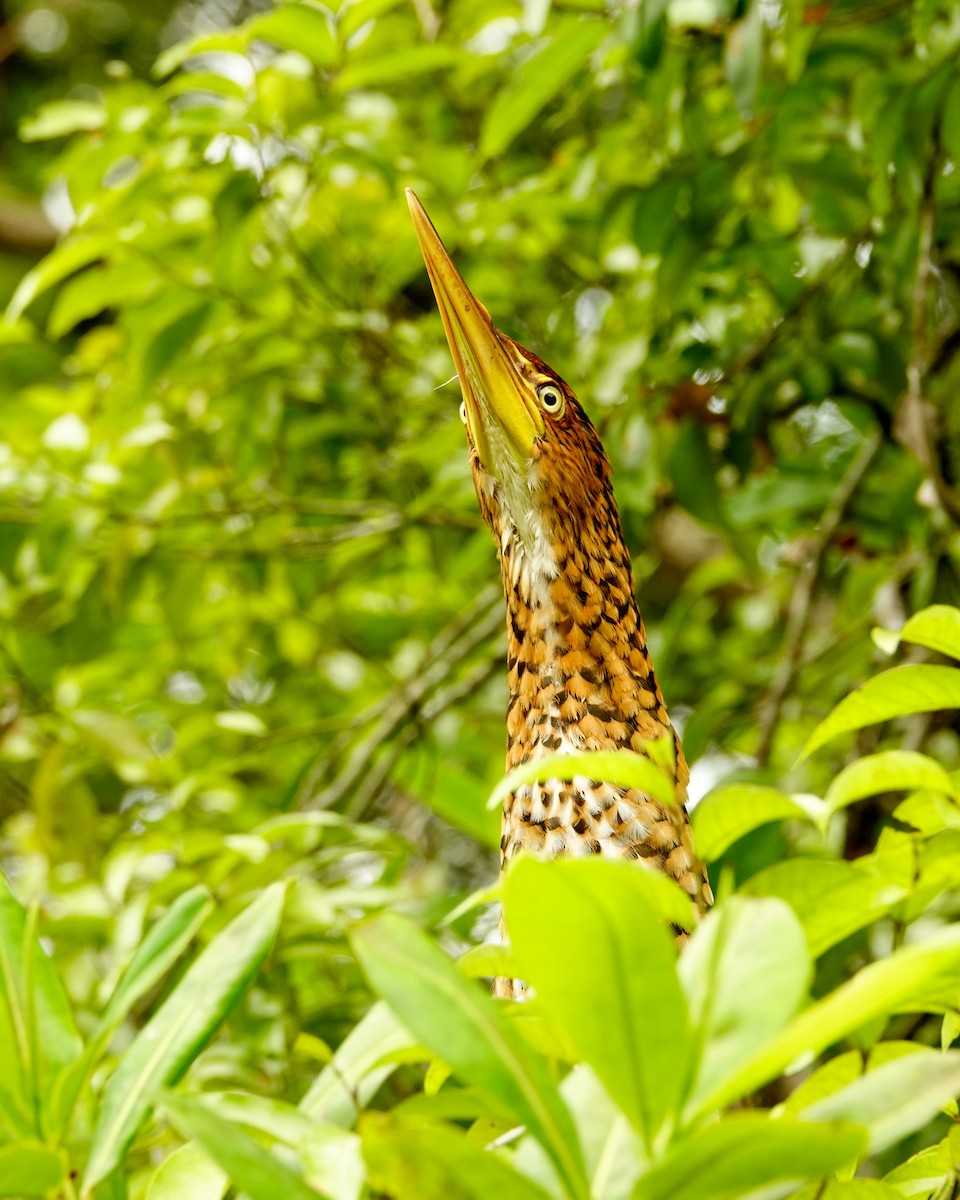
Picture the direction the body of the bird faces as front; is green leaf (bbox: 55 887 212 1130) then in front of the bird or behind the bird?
in front

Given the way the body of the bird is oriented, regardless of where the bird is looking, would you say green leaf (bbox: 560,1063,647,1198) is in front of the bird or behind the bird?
in front

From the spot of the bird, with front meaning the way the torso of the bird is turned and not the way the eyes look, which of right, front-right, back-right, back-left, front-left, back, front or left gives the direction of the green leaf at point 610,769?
front-left

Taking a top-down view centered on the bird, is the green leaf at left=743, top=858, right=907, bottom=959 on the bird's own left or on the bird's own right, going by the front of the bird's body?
on the bird's own left

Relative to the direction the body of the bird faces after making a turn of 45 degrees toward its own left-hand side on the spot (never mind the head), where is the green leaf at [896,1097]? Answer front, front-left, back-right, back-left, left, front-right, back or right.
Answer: front

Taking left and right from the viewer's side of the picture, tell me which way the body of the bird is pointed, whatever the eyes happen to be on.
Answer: facing the viewer and to the left of the viewer

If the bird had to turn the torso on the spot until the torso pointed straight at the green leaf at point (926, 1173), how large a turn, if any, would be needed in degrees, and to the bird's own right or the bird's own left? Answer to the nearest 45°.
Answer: approximately 45° to the bird's own left

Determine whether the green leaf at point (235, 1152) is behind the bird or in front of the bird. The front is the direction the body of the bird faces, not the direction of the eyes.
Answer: in front
